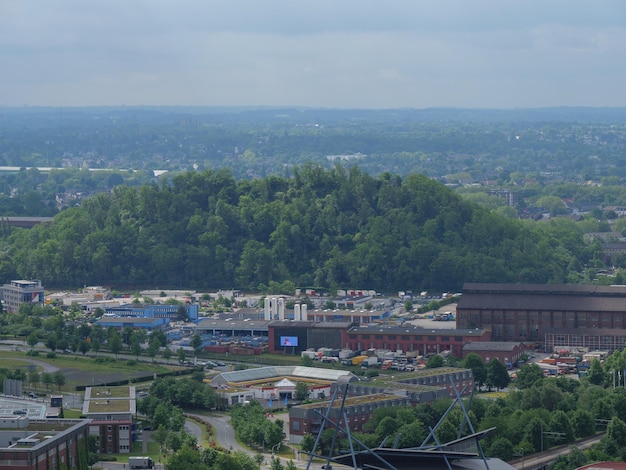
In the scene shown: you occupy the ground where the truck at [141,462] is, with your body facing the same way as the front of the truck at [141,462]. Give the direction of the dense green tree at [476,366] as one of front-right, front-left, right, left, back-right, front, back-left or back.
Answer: front-left

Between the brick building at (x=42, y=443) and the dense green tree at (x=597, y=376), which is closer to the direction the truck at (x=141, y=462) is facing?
the dense green tree

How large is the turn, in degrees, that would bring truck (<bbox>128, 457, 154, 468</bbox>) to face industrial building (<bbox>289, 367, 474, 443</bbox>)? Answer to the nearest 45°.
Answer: approximately 45° to its left

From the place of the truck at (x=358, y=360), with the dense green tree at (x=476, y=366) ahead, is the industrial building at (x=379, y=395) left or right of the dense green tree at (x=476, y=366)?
right

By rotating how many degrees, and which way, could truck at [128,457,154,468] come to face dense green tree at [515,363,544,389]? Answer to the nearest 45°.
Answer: approximately 45° to its left

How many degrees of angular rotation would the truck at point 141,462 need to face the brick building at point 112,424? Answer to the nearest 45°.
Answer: approximately 90° to its left

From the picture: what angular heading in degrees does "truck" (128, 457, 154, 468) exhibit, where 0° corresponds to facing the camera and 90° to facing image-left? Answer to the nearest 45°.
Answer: approximately 270°

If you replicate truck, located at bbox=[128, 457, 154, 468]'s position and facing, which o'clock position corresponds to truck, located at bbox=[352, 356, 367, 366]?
truck, located at bbox=[352, 356, 367, 366] is roughly at 10 o'clock from truck, located at bbox=[128, 457, 154, 468].

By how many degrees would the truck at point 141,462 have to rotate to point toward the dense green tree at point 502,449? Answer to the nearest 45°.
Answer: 0° — it already faces it
